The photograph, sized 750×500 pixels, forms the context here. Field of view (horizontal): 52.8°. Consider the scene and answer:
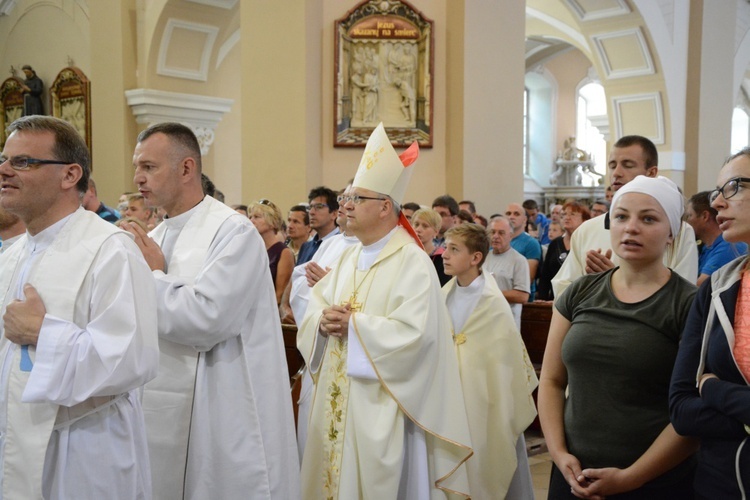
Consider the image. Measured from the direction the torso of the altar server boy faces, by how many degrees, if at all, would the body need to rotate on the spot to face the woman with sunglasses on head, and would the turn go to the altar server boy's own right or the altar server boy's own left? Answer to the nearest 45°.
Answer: approximately 90° to the altar server boy's own right

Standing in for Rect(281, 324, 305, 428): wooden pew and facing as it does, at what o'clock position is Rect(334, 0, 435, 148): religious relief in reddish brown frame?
The religious relief in reddish brown frame is roughly at 5 o'clock from the wooden pew.

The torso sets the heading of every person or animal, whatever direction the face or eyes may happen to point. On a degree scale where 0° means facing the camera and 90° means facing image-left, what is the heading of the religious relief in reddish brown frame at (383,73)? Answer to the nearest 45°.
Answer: approximately 0°

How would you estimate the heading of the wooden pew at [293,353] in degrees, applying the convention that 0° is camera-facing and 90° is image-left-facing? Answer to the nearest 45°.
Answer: approximately 45°

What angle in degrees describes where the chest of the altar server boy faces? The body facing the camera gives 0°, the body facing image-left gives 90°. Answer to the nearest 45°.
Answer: approximately 45°

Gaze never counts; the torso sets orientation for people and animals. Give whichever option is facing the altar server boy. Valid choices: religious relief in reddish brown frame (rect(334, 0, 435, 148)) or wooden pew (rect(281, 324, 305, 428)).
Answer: the religious relief in reddish brown frame
